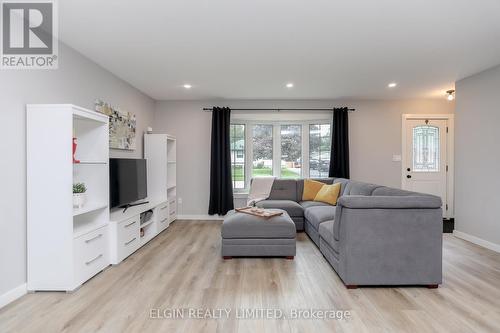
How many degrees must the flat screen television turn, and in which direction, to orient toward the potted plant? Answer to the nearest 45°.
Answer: approximately 45° to its right

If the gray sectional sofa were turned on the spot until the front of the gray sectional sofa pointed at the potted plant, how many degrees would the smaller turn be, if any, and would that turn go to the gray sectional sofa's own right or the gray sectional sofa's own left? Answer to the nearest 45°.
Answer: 0° — it already faces it

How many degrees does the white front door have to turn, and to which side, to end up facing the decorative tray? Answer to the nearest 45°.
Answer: approximately 45° to its right

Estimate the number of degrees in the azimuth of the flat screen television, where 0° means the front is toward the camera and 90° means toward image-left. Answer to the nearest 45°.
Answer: approximately 315°

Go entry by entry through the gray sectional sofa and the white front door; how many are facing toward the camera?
1

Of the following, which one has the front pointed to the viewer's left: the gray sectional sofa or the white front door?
the gray sectional sofa

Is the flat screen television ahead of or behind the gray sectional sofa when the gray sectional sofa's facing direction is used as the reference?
ahead

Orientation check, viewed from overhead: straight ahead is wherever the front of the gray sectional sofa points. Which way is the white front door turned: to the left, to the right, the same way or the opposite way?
to the left

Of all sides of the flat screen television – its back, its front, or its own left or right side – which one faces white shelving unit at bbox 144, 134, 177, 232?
left

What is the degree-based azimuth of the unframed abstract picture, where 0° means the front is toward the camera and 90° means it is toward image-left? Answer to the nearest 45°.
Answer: approximately 315°

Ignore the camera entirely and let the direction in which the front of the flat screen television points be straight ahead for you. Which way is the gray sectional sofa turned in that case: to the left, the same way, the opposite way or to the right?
the opposite way

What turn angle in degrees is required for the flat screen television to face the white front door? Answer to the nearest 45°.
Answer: approximately 45° to its left

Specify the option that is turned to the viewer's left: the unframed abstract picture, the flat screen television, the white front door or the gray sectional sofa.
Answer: the gray sectional sofa

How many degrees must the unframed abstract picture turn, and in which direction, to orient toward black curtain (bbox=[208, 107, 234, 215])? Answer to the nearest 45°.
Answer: approximately 45° to its left

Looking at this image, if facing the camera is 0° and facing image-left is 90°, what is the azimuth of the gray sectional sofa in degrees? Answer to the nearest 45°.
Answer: approximately 90°
